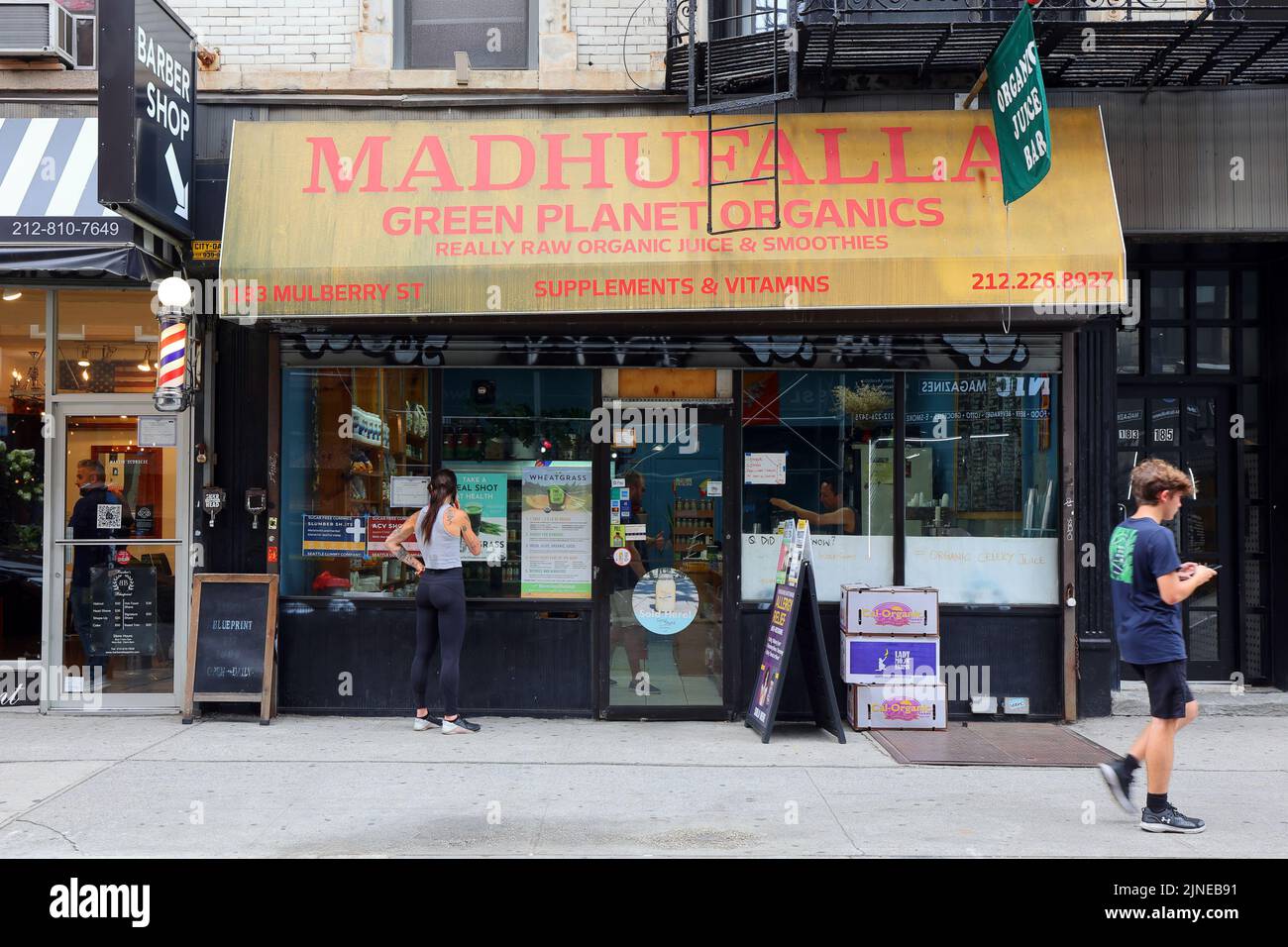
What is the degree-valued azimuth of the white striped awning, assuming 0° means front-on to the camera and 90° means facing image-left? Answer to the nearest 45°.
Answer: approximately 0°

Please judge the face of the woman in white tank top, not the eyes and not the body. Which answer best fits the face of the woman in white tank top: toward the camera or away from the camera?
away from the camera

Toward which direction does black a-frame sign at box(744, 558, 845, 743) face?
to the viewer's left

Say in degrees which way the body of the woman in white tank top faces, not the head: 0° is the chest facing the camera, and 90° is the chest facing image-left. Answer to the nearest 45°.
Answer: approximately 225°

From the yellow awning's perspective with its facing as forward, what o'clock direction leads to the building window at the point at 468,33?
The building window is roughly at 4 o'clock from the yellow awning.
